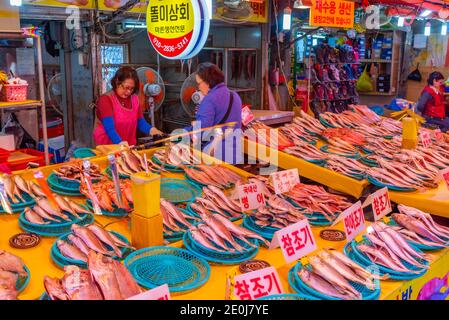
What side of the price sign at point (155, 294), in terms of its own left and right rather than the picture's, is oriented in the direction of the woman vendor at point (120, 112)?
back

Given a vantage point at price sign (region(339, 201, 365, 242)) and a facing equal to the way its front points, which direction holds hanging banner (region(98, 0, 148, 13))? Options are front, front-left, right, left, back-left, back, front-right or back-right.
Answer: back

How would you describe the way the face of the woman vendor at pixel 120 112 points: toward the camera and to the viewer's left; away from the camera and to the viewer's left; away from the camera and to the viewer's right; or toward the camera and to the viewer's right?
toward the camera and to the viewer's right

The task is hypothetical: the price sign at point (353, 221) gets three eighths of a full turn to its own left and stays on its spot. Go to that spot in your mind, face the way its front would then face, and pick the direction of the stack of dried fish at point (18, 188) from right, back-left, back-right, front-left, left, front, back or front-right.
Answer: left

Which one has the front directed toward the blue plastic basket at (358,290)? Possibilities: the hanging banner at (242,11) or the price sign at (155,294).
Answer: the hanging banner

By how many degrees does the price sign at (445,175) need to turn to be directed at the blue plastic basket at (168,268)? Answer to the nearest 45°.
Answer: approximately 45° to its right

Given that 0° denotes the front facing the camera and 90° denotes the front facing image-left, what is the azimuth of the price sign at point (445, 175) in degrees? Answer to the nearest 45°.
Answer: approximately 0°

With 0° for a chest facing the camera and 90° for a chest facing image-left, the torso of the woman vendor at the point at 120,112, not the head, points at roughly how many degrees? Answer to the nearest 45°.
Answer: approximately 315°

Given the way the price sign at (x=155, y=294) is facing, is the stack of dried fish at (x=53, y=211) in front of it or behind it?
behind

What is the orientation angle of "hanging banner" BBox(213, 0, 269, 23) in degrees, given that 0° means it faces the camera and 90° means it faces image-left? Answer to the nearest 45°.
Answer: approximately 0°
